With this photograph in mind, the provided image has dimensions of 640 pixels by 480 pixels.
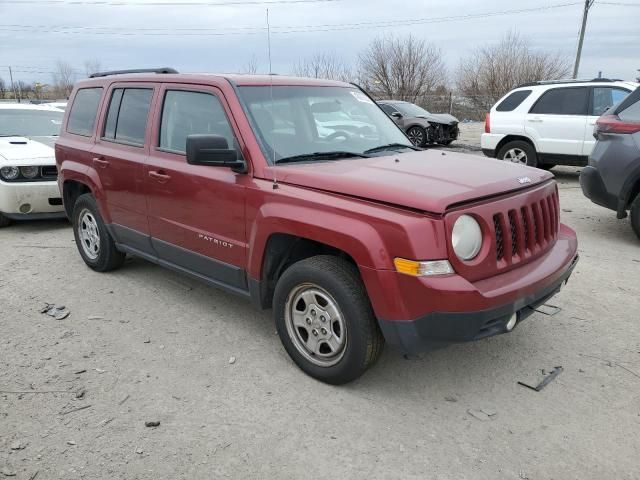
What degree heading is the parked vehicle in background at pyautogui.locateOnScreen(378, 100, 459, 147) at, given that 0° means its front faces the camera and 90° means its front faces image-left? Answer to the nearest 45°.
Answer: approximately 315°

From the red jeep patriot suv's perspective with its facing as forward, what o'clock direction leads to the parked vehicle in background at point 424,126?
The parked vehicle in background is roughly at 8 o'clock from the red jeep patriot suv.

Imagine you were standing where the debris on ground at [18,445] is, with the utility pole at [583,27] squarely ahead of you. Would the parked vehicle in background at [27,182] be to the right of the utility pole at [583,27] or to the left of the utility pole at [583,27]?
left

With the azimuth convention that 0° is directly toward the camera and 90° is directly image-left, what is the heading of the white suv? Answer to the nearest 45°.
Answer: approximately 270°

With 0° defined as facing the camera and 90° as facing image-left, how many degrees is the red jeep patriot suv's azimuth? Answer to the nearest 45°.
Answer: approximately 315°

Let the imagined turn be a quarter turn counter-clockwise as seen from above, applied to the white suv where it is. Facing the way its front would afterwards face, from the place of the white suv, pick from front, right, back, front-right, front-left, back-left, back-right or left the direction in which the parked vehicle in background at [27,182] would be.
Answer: back-left
